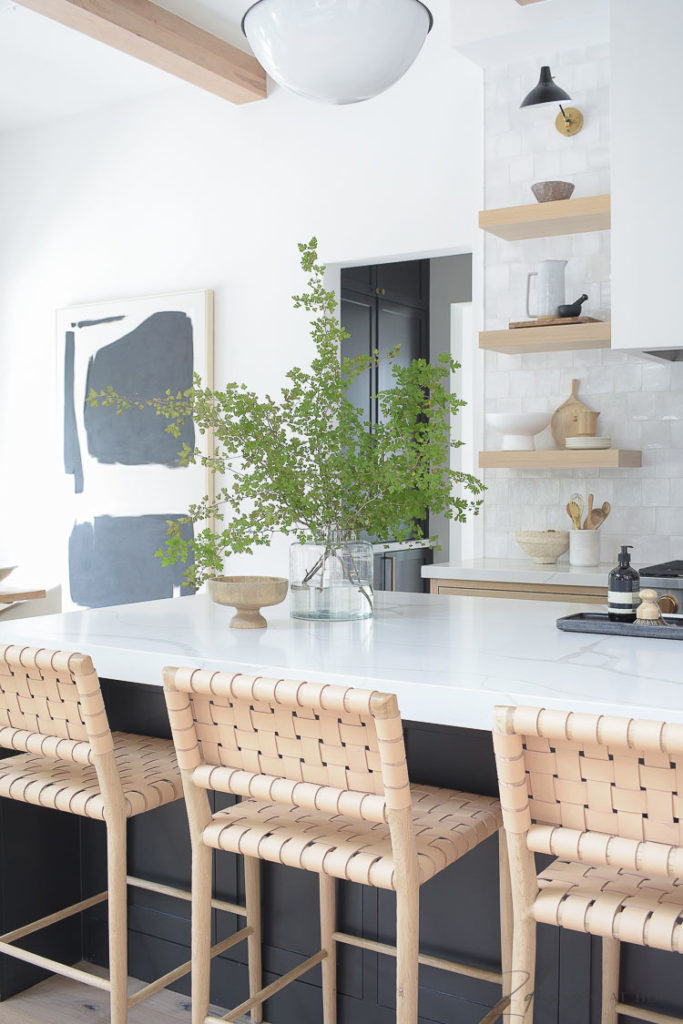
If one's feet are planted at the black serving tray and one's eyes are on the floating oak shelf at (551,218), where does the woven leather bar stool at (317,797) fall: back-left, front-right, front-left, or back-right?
back-left

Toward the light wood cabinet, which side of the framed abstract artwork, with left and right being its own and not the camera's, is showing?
left

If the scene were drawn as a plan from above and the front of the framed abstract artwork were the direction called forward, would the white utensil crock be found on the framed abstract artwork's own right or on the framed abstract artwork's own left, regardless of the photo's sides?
on the framed abstract artwork's own left

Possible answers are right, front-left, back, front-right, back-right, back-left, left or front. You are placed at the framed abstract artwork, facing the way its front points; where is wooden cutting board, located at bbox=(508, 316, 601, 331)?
left

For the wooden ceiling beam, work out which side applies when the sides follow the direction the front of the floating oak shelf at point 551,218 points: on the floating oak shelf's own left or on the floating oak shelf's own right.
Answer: on the floating oak shelf's own right

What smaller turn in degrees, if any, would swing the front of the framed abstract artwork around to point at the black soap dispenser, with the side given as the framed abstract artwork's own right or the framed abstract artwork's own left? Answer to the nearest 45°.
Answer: approximately 45° to the framed abstract artwork's own left
